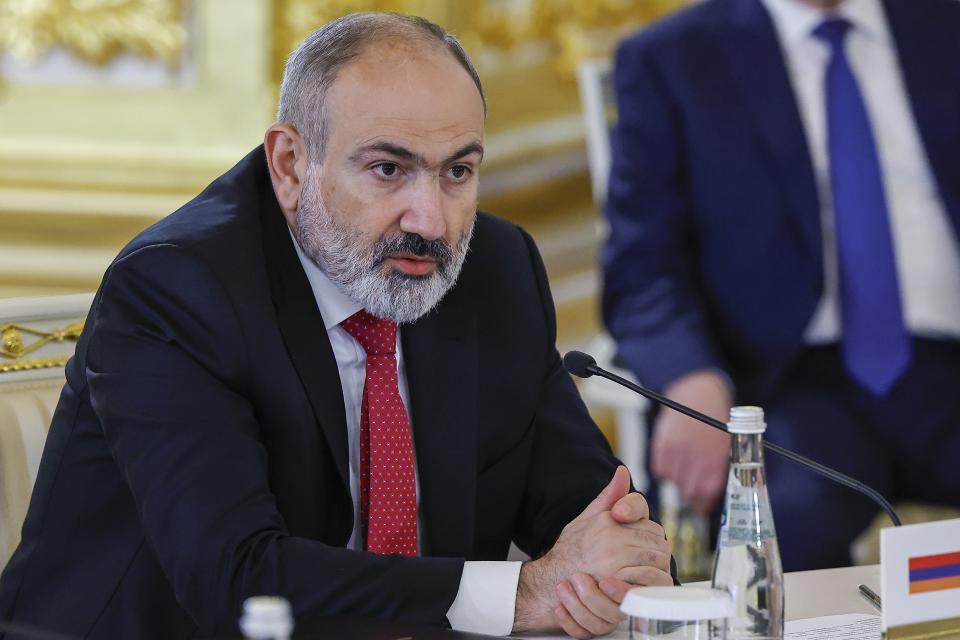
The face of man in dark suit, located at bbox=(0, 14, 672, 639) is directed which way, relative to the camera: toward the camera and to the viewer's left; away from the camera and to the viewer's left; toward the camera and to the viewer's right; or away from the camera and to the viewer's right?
toward the camera and to the viewer's right

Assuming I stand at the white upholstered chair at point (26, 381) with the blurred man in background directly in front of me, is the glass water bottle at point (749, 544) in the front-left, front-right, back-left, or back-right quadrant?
front-right

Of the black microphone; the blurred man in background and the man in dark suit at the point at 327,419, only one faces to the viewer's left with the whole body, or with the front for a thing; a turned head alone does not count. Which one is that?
the black microphone

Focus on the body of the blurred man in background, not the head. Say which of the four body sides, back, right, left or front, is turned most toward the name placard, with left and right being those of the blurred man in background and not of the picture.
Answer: front

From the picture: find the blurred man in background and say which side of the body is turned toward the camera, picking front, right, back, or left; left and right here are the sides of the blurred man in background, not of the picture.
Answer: front

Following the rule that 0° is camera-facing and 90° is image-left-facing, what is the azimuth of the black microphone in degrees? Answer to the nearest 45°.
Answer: approximately 90°

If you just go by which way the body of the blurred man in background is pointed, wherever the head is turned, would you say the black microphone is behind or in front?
in front

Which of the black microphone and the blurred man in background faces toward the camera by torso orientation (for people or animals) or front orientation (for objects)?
the blurred man in background

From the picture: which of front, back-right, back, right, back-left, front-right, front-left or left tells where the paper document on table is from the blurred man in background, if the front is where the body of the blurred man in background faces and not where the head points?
front

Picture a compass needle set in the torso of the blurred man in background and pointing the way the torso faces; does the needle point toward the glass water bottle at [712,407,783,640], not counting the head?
yes

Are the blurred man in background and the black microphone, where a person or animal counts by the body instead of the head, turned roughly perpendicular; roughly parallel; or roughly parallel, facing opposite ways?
roughly perpendicular

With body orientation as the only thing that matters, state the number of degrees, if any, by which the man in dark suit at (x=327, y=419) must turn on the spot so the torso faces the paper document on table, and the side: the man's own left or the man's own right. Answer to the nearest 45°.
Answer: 0° — they already face it

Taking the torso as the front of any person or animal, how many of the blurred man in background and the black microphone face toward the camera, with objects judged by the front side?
1

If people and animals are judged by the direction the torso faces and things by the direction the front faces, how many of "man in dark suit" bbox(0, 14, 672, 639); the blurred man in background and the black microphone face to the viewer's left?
1
